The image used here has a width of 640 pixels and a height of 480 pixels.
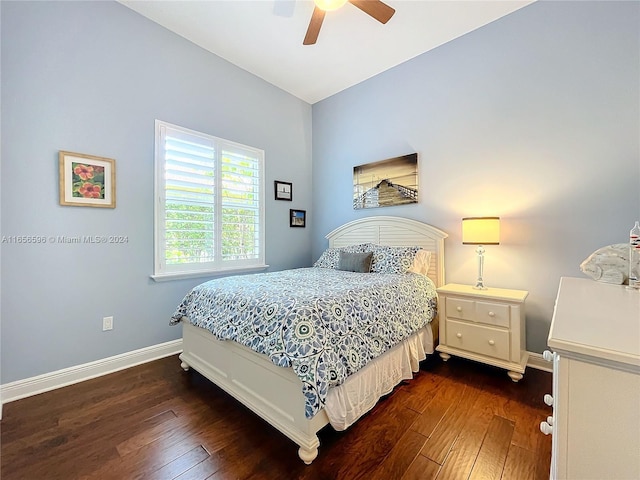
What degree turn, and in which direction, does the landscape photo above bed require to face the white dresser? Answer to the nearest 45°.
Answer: approximately 45° to its left

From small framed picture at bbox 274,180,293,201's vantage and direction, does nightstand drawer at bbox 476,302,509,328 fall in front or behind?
in front

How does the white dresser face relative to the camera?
to the viewer's left

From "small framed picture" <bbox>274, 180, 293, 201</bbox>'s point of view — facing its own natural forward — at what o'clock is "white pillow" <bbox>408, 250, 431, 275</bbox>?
The white pillow is roughly at 12 o'clock from the small framed picture.

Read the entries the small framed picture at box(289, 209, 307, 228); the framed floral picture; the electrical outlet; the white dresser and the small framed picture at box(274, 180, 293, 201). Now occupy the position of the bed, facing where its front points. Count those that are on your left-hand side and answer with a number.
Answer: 1

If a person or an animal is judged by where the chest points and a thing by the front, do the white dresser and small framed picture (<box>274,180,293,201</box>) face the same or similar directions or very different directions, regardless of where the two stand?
very different directions

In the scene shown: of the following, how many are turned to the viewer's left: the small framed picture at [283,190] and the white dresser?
1

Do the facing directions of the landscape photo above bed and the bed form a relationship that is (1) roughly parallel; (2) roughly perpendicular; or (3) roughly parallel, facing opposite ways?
roughly parallel

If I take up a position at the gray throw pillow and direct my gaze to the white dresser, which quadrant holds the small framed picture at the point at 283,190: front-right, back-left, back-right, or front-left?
back-right

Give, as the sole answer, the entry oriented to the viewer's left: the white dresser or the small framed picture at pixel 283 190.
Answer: the white dresser

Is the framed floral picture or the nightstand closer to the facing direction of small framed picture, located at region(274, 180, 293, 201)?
the nightstand

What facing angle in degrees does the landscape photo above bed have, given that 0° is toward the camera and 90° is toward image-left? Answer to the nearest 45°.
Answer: approximately 45°

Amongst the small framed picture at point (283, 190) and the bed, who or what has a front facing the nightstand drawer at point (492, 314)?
the small framed picture

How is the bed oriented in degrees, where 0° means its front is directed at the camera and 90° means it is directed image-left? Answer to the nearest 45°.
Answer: approximately 45°

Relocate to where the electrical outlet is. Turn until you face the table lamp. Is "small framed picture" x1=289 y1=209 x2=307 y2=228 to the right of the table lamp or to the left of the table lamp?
left

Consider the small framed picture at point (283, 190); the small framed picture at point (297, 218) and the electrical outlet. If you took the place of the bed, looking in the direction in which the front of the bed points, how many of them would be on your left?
0

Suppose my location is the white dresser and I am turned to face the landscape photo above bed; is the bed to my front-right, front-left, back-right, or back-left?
front-left

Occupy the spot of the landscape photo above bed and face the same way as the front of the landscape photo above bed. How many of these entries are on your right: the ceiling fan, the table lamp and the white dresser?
0

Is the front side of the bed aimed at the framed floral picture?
no

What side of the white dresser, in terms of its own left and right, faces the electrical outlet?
front

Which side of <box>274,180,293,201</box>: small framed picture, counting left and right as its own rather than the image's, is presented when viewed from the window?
right

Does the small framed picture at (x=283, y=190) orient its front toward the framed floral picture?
no

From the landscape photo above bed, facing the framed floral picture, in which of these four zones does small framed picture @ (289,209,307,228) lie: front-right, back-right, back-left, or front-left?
front-right
